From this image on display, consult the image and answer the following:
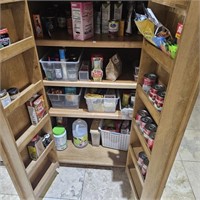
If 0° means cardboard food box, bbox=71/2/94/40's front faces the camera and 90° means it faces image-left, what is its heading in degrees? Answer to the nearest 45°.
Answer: approximately 315°

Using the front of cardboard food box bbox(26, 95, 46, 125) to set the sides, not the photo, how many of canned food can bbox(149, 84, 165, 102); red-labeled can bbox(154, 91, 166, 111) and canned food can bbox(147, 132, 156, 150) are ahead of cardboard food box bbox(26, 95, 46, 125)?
3

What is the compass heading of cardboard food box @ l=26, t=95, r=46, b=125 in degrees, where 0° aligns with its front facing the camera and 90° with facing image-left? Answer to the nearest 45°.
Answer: approximately 315°
